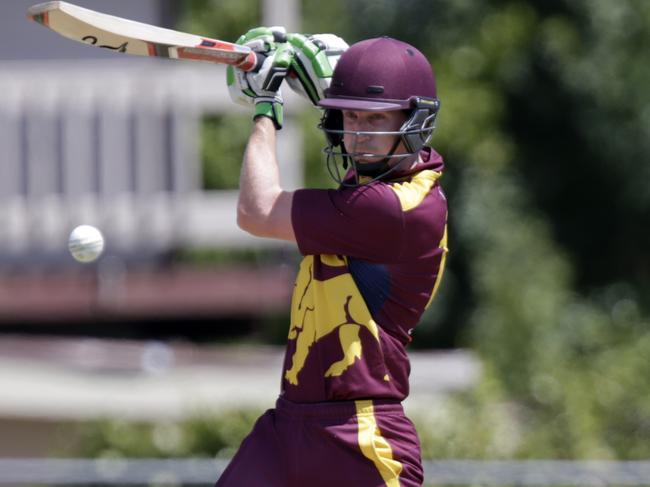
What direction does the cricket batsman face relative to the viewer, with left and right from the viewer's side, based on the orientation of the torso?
facing the viewer and to the left of the viewer

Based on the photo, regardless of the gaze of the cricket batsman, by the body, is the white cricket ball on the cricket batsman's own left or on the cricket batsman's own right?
on the cricket batsman's own right

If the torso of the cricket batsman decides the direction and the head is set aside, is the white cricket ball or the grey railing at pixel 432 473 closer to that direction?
the white cricket ball

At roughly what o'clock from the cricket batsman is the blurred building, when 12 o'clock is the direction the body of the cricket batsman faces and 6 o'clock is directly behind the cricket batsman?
The blurred building is roughly at 4 o'clock from the cricket batsman.

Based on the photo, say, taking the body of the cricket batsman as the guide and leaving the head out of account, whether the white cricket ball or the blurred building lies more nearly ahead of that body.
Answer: the white cricket ball
